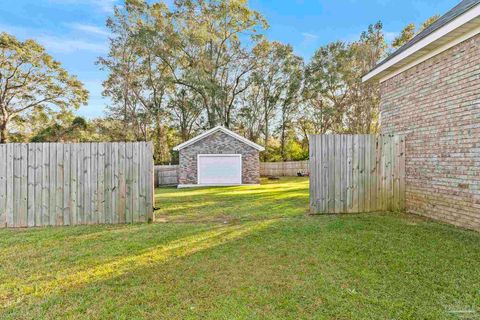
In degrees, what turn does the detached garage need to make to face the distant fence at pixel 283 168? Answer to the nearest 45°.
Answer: approximately 135° to its left

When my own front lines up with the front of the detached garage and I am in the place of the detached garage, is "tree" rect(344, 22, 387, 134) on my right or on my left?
on my left

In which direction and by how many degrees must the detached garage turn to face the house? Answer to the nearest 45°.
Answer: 0° — it already faces it

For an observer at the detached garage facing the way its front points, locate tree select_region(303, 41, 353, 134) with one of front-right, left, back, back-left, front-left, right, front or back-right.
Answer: back-left

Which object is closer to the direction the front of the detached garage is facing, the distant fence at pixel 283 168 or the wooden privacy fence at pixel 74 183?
the wooden privacy fence

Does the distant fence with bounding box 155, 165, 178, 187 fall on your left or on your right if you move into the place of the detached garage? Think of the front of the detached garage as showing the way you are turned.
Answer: on your right

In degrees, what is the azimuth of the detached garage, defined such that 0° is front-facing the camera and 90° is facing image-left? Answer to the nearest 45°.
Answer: approximately 0°

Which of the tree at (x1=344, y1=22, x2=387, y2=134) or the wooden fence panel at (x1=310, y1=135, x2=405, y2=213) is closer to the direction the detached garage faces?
the wooden fence panel
